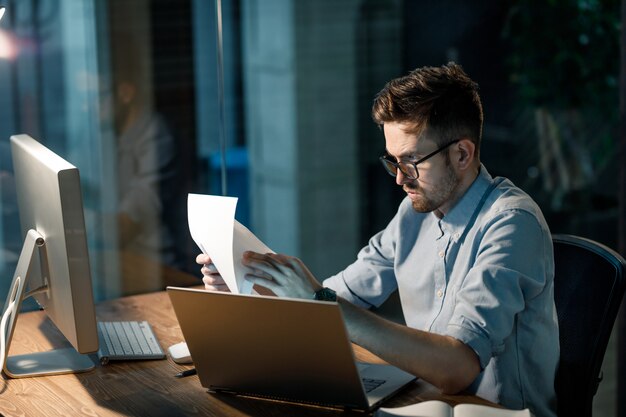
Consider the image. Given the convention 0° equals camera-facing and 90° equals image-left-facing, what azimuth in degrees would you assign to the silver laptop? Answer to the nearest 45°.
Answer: approximately 225°

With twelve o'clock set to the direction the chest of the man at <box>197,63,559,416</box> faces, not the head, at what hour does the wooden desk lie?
The wooden desk is roughly at 1 o'clock from the man.

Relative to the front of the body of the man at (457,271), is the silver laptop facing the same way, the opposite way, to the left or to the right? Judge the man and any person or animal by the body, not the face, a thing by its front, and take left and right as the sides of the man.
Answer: the opposite way

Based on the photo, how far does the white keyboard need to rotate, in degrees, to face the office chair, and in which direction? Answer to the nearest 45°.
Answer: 0° — it already faces it

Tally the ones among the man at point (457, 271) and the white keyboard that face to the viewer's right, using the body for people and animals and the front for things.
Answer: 1

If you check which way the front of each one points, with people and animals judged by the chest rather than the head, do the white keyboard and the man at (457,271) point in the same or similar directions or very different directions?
very different directions

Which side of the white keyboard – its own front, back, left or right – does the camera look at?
right
